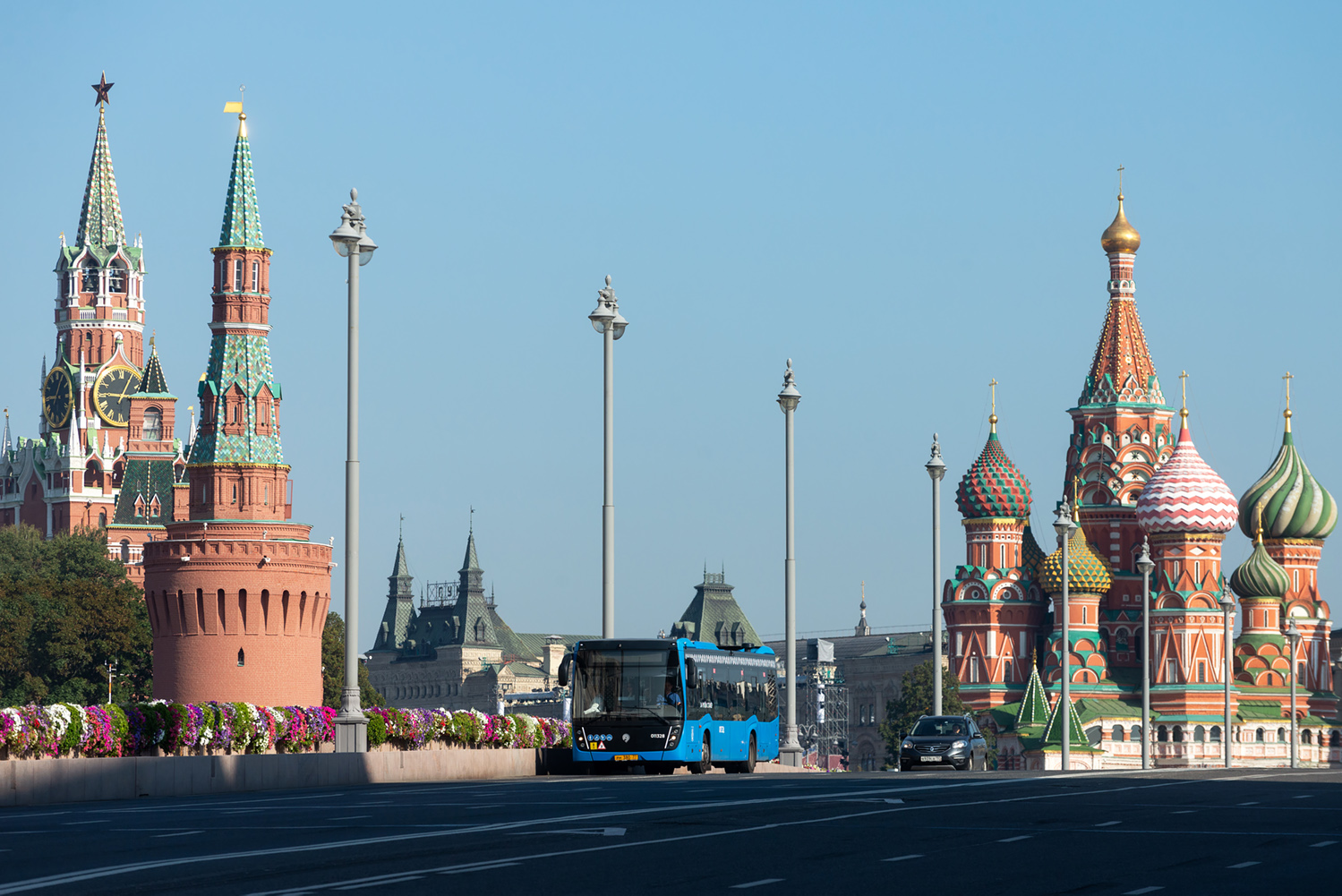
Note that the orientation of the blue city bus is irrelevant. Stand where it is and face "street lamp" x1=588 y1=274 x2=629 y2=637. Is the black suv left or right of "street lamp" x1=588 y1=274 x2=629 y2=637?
right

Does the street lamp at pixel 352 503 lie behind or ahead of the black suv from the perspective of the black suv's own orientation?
ahead

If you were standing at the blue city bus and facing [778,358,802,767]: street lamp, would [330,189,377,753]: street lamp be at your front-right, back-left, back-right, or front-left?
back-left

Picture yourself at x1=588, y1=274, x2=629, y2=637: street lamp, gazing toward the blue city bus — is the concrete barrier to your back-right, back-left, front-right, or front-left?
front-right

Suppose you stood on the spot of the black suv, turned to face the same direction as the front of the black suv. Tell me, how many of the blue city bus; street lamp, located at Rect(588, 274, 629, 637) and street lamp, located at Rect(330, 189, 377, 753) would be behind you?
0

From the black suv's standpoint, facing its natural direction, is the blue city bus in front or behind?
in front

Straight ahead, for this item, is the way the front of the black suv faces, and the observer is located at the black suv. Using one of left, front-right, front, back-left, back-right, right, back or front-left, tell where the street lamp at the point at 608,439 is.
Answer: front

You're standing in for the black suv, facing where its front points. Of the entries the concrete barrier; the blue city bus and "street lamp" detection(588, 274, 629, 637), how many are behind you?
0
